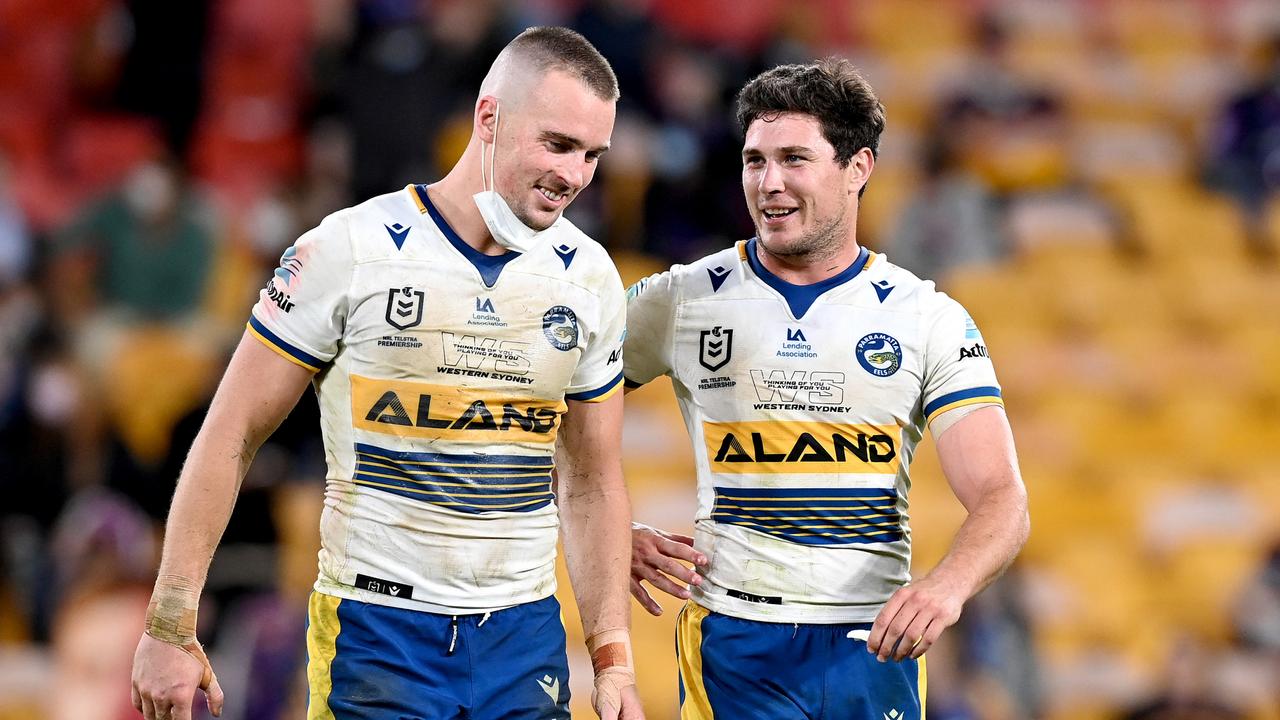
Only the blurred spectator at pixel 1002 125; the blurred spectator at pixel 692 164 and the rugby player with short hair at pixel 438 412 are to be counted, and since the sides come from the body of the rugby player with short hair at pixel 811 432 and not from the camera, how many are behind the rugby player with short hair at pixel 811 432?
2

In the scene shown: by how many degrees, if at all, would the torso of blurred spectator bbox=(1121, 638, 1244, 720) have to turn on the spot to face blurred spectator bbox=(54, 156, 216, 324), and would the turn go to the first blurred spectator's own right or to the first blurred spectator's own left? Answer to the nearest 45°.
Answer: approximately 90° to the first blurred spectator's own right

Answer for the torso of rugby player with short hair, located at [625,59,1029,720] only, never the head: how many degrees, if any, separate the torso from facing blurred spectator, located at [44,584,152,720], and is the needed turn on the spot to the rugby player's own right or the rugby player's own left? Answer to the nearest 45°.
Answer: approximately 135° to the rugby player's own right

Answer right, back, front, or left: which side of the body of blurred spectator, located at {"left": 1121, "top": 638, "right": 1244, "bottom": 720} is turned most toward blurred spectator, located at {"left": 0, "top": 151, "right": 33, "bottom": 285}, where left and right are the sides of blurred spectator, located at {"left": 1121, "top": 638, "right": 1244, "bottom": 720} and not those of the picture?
right

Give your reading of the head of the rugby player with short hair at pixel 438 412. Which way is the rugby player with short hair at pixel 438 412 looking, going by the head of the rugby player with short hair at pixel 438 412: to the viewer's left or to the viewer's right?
to the viewer's right

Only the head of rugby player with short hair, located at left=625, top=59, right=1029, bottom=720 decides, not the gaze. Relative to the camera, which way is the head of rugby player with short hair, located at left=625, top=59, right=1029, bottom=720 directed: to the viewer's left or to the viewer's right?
to the viewer's left

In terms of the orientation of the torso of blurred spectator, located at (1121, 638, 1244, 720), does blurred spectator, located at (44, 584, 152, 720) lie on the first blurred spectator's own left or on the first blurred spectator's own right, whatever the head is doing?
on the first blurred spectator's own right

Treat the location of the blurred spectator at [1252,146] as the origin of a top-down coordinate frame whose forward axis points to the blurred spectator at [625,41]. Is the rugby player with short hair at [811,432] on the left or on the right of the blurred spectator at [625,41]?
left

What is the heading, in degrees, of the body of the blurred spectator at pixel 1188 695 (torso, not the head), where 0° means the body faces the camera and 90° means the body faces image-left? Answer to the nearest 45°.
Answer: approximately 0°

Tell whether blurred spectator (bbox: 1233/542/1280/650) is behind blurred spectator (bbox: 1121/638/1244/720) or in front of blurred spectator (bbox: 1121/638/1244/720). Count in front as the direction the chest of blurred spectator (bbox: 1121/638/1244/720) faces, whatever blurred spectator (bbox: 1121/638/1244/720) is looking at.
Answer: behind

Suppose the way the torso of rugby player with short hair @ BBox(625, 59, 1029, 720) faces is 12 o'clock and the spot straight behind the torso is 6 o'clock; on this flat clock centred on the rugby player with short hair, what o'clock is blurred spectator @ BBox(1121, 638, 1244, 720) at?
The blurred spectator is roughly at 7 o'clock from the rugby player with short hair.
